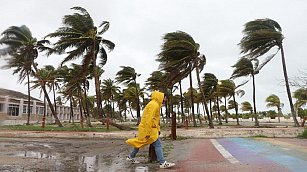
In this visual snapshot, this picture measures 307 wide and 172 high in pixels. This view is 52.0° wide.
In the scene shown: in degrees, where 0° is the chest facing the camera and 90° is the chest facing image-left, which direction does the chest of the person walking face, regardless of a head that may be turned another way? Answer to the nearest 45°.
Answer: approximately 270°

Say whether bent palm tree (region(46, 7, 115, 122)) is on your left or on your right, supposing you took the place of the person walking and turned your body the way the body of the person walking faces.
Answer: on your left

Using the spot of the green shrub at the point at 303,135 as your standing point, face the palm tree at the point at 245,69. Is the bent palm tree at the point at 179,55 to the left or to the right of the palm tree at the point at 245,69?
left

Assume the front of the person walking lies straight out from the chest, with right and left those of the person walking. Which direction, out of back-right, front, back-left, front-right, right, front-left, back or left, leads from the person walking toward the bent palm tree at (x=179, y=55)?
left

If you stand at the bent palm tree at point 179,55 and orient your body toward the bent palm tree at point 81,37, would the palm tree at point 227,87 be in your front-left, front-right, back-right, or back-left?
back-right

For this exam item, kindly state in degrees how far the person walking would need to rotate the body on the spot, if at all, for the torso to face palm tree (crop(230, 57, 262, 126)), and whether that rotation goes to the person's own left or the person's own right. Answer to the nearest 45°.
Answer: approximately 90° to the person's own left

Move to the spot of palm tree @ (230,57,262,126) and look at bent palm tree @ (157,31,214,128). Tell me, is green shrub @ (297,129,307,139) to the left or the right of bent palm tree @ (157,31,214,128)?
left

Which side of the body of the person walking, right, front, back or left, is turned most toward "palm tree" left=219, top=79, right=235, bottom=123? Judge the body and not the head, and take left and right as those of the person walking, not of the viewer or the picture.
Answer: left

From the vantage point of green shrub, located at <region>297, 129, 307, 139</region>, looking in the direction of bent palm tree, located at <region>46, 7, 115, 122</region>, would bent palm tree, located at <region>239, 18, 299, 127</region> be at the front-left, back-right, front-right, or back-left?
front-right

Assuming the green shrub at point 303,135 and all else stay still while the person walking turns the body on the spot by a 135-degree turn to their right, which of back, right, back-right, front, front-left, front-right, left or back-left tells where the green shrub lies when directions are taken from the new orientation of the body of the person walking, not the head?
back
